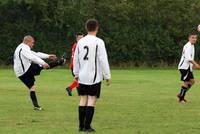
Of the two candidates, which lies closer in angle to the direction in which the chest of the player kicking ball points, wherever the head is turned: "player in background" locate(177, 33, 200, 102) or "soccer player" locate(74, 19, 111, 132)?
the player in background

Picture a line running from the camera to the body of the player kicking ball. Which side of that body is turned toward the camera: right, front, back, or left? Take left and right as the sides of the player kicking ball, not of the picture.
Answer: right

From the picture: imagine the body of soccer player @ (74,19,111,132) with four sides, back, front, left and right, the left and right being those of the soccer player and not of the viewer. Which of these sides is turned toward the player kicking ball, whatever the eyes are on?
left

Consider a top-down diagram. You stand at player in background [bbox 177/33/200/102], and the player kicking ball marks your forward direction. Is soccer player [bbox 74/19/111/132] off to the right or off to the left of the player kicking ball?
left

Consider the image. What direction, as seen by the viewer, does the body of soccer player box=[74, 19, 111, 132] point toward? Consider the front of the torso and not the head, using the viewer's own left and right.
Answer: facing away from the viewer and to the right of the viewer
